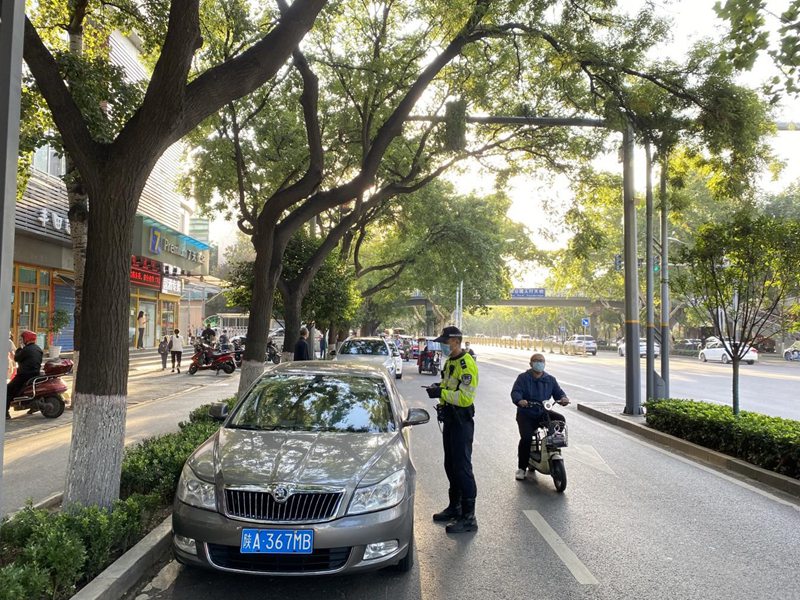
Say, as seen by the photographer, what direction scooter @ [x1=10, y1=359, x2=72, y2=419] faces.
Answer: facing to the left of the viewer

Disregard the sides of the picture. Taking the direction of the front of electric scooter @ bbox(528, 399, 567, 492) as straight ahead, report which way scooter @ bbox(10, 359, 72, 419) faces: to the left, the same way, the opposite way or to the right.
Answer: to the right

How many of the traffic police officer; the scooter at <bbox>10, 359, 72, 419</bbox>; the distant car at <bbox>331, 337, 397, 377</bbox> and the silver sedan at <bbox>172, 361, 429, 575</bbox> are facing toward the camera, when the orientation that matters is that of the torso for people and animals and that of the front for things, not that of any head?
2

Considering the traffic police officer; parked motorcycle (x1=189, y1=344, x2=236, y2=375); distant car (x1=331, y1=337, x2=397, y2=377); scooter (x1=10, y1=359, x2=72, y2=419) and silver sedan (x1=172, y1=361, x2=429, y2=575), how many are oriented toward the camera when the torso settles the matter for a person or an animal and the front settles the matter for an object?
2

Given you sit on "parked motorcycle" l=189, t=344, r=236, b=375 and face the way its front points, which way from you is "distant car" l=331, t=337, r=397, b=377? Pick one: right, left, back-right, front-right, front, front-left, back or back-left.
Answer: back-left

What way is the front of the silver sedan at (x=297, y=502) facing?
toward the camera

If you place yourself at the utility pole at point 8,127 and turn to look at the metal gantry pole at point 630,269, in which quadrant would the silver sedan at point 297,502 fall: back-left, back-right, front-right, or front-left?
front-right

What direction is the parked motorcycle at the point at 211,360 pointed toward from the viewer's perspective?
to the viewer's left

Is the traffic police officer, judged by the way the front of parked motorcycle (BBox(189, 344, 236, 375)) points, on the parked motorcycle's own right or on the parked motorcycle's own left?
on the parked motorcycle's own left

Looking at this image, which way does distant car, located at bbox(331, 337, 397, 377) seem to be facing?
toward the camera

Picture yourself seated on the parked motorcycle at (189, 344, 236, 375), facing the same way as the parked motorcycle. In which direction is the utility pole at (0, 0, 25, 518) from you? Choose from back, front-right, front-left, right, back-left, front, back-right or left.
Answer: left

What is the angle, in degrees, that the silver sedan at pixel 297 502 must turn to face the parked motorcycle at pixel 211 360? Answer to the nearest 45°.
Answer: approximately 180°

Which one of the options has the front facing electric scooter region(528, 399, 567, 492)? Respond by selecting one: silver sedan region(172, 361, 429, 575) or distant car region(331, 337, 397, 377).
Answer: the distant car
